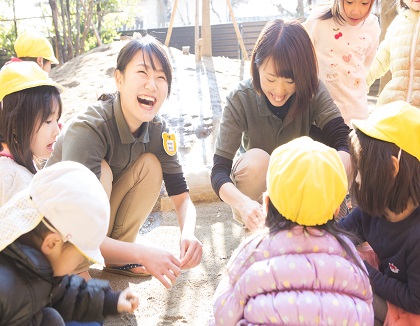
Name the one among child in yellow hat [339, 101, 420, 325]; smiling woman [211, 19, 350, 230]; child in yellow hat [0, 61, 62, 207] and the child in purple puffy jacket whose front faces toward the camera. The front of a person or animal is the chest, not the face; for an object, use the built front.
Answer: the smiling woman

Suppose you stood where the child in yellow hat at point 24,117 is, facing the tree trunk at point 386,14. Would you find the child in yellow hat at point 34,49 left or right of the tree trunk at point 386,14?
left

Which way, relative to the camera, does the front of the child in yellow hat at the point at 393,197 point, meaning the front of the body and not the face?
to the viewer's left

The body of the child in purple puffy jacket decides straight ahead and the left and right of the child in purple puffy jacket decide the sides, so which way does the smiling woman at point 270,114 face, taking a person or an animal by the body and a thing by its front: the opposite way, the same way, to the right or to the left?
the opposite way

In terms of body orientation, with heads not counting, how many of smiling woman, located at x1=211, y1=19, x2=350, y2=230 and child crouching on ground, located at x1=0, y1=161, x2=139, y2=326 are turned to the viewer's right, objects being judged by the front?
1

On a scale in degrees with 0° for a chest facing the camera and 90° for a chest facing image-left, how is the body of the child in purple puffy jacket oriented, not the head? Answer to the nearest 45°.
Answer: approximately 180°

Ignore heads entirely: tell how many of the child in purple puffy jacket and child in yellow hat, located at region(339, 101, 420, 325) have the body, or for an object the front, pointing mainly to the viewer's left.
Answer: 1

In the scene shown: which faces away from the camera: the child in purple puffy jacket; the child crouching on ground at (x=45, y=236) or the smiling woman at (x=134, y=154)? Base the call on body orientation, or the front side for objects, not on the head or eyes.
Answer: the child in purple puffy jacket

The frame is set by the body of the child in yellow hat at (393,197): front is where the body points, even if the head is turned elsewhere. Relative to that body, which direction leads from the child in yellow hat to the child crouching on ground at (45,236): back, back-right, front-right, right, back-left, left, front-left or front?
front-left

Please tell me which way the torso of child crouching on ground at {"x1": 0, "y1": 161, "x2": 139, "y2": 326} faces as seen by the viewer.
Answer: to the viewer's right
